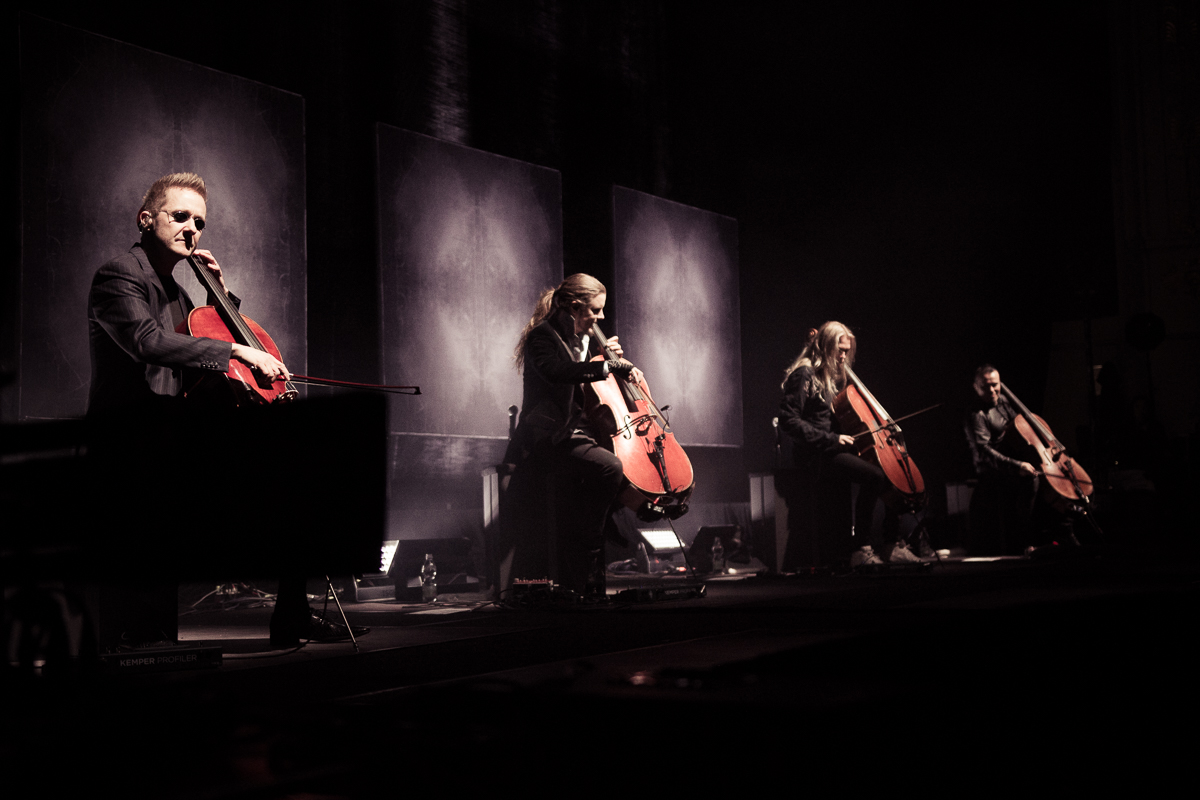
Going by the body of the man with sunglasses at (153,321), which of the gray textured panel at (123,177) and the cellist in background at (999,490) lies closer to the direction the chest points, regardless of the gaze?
the cellist in background

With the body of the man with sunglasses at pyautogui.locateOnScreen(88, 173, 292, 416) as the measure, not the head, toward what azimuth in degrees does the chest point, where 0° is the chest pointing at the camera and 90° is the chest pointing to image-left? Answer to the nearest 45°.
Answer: approximately 315°

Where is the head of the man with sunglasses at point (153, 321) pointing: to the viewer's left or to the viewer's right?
to the viewer's right

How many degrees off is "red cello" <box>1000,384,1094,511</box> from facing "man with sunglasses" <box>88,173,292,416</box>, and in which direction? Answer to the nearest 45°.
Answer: approximately 45° to its right

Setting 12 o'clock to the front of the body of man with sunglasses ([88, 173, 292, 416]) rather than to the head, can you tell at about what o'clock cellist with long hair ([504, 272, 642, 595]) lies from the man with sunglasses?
The cellist with long hair is roughly at 9 o'clock from the man with sunglasses.

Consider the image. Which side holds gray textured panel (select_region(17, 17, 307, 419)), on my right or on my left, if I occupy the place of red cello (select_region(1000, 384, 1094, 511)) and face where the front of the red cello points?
on my right

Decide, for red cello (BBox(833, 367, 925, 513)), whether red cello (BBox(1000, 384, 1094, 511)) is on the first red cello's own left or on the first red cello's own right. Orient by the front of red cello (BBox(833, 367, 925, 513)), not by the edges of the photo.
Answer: on the first red cello's own left

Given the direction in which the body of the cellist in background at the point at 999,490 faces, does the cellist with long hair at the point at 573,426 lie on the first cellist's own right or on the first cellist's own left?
on the first cellist's own right

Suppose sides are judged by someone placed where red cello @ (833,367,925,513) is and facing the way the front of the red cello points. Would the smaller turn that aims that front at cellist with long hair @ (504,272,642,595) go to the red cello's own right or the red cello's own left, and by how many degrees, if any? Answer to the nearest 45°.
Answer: approximately 90° to the red cello's own right
